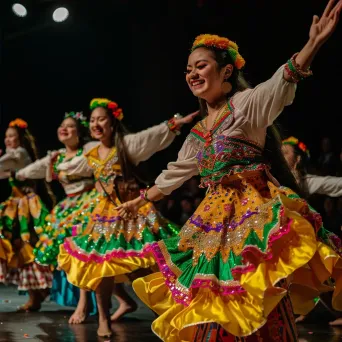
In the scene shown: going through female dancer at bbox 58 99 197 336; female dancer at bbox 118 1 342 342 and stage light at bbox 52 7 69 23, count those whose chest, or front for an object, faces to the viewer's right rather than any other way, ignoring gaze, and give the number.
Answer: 0

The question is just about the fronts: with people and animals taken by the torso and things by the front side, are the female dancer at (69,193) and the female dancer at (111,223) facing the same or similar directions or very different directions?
same or similar directions

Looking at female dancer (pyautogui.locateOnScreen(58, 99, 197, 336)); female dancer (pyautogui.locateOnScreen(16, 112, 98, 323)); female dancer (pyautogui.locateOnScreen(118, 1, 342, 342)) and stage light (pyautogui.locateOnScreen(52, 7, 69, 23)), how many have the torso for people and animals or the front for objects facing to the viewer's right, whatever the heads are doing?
0

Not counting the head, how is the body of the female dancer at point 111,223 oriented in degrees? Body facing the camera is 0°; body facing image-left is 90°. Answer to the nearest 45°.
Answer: approximately 45°

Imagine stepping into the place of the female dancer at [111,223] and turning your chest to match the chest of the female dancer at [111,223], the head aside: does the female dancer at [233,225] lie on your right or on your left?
on your left

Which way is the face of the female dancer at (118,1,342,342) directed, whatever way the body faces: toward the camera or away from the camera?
toward the camera

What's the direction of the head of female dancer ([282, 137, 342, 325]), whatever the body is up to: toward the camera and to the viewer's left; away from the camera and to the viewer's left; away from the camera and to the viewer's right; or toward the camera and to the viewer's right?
toward the camera and to the viewer's left

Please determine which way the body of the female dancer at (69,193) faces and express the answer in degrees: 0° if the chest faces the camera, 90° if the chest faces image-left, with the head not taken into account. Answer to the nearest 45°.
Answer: approximately 45°

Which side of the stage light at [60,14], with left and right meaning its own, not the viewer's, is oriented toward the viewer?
front
